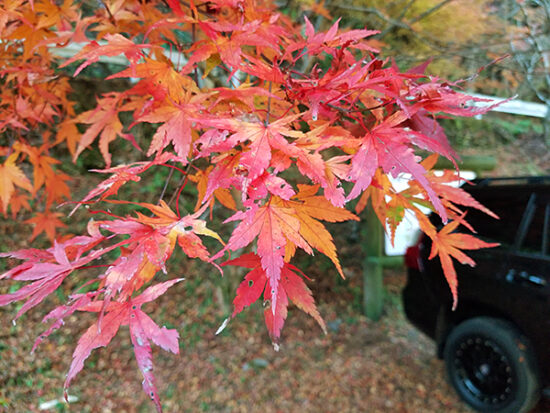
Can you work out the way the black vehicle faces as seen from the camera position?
facing the viewer and to the right of the viewer
